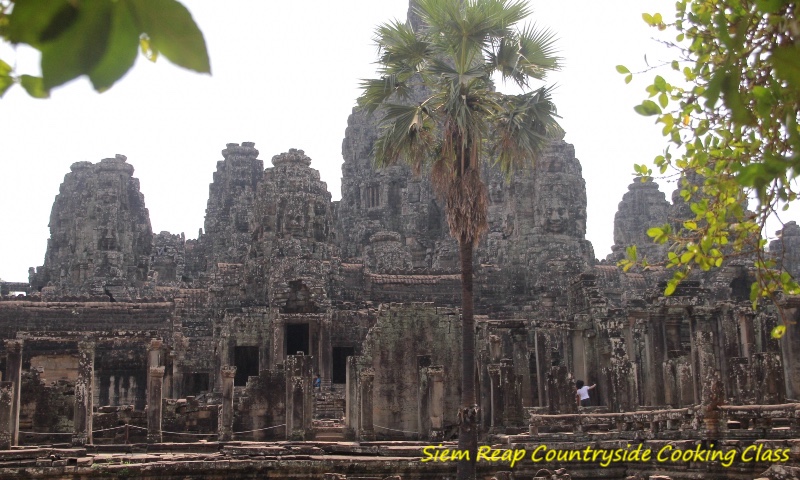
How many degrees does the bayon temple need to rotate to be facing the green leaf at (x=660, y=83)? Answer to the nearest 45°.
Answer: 0° — it already faces it

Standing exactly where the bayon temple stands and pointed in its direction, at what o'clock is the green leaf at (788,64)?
The green leaf is roughly at 12 o'clock from the bayon temple.

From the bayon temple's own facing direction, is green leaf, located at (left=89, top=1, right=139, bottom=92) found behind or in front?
in front

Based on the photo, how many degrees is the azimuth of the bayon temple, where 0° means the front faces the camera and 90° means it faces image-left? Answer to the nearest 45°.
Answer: approximately 0°

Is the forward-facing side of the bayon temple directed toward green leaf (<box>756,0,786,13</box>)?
yes

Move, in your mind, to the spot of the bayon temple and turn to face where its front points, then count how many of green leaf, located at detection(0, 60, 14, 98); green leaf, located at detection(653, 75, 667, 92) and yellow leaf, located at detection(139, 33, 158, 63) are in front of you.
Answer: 3

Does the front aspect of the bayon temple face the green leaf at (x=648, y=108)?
yes

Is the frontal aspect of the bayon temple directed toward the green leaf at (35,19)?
yes

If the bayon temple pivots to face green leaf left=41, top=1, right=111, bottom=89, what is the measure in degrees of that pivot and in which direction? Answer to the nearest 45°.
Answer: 0° — it already faces it

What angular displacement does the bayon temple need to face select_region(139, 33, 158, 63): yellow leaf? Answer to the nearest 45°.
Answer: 0° — it already faces it

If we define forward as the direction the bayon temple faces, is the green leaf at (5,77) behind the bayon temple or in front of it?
in front
